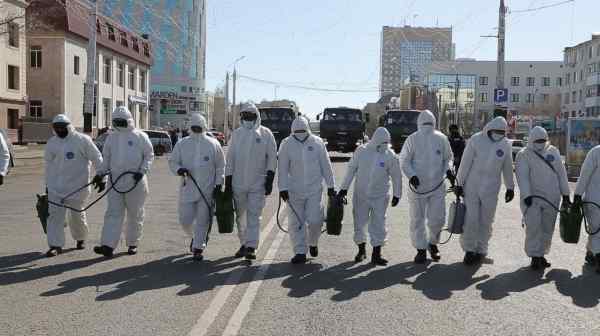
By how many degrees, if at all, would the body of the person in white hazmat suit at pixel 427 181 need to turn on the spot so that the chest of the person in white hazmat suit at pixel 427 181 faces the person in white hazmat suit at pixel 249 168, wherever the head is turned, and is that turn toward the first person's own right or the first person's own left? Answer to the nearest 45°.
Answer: approximately 90° to the first person's own right

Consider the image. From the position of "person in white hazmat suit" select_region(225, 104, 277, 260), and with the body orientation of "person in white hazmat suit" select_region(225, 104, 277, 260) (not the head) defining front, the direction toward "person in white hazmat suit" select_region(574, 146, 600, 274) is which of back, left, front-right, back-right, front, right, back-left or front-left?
left

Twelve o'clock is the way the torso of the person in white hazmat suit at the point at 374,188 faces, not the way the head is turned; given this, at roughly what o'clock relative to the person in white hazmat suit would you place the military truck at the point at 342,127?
The military truck is roughly at 6 o'clock from the person in white hazmat suit.

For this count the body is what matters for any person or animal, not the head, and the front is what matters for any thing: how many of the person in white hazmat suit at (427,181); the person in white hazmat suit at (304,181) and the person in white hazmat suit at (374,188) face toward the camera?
3

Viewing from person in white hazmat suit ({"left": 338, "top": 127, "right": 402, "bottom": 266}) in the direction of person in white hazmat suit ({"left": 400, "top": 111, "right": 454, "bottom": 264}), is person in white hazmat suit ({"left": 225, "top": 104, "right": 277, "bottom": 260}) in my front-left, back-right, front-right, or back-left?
back-left

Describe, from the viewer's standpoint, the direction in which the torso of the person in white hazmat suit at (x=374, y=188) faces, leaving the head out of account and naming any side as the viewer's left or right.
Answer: facing the viewer

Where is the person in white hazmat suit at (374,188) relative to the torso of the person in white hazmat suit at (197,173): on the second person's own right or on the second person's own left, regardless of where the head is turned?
on the second person's own left

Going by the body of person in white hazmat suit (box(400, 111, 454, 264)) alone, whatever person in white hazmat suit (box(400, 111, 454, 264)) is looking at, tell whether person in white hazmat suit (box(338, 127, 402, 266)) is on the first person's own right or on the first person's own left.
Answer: on the first person's own right

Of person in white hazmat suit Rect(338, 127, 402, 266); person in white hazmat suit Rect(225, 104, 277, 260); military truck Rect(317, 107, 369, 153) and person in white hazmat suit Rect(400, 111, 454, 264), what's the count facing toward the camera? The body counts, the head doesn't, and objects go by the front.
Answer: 4

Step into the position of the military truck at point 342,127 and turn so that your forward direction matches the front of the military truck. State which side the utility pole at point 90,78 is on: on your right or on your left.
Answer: on your right

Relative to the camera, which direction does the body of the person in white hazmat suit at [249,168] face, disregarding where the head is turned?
toward the camera

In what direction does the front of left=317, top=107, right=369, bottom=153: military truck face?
toward the camera

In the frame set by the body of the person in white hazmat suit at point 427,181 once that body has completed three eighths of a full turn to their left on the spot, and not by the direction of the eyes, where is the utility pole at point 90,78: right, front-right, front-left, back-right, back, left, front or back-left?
left

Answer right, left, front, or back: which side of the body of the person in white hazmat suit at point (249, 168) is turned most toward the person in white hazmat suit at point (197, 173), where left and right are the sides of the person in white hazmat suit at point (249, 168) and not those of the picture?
right
